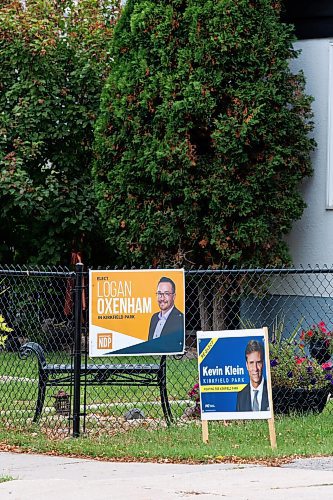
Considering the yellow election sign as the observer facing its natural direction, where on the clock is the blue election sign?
The blue election sign is roughly at 10 o'clock from the yellow election sign.

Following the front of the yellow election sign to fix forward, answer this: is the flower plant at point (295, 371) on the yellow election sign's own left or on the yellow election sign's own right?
on the yellow election sign's own left

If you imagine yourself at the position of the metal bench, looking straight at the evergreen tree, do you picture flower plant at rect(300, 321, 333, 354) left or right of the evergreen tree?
right

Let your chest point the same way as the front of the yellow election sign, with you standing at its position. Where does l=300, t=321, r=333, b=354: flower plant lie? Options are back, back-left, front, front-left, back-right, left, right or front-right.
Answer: back-left

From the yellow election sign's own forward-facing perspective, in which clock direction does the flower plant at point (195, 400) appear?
The flower plant is roughly at 7 o'clock from the yellow election sign.

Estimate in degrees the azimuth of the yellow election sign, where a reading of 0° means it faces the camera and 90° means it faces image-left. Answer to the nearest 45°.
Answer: approximately 0°

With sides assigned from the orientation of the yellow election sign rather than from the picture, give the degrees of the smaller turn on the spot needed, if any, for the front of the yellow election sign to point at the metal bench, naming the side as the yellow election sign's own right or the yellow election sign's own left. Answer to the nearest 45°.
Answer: approximately 180°

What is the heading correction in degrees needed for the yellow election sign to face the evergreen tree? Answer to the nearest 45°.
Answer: approximately 180°
